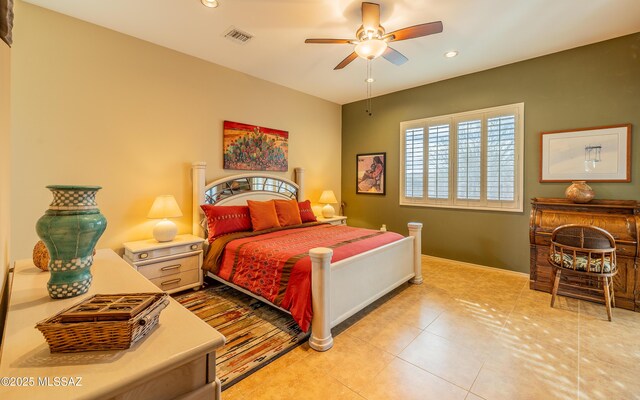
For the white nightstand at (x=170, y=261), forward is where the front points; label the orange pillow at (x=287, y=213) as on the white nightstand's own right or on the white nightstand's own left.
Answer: on the white nightstand's own left

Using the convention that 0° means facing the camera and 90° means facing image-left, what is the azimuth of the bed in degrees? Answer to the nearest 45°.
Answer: approximately 315°

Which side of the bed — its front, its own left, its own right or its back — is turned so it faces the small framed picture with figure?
left

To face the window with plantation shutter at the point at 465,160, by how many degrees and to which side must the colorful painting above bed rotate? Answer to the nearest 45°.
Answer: approximately 45° to its left

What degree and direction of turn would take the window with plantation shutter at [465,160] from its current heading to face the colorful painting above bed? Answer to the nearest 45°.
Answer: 0° — it already faces it

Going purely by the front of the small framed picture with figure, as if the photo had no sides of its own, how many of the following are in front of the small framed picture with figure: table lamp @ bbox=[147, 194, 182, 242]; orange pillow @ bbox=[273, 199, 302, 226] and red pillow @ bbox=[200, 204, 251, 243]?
3

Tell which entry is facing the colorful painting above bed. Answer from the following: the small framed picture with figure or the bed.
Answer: the small framed picture with figure

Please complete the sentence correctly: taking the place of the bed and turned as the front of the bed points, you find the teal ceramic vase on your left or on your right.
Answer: on your right

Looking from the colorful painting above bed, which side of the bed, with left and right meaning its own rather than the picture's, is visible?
back

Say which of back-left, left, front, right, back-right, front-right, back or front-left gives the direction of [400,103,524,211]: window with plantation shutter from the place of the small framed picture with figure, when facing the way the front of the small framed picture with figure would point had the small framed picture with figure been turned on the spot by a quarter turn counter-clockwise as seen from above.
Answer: front

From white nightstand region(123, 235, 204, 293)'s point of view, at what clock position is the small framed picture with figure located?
The small framed picture with figure is roughly at 10 o'clock from the white nightstand.

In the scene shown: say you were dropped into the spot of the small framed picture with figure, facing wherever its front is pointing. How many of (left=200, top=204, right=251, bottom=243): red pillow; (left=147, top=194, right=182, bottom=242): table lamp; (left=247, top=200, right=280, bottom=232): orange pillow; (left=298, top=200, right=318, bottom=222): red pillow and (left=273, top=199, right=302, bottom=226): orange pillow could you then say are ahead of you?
5

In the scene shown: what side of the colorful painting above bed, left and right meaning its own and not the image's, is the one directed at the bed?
front
